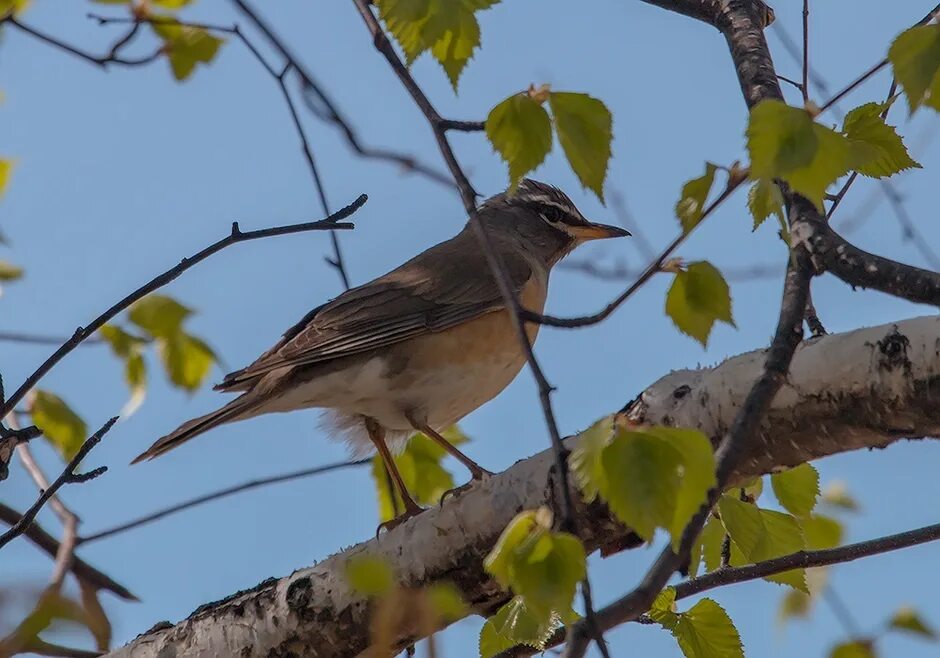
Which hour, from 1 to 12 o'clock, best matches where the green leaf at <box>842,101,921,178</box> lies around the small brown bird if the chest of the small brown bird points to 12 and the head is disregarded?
The green leaf is roughly at 12 o'clock from the small brown bird.

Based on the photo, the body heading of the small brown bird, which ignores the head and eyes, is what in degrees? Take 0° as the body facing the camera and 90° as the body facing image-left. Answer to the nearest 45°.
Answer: approximately 270°

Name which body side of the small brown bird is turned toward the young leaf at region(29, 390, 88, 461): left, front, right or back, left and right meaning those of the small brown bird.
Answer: back

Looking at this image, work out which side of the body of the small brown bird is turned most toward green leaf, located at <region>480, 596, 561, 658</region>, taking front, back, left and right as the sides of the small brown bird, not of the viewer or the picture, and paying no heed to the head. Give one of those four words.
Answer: right

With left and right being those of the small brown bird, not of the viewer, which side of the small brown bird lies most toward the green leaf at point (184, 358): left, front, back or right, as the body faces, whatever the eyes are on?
back

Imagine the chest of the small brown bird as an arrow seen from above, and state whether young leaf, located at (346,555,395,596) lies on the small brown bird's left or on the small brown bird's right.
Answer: on the small brown bird's right

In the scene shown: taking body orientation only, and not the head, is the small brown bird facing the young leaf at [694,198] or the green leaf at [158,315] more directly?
the young leaf
